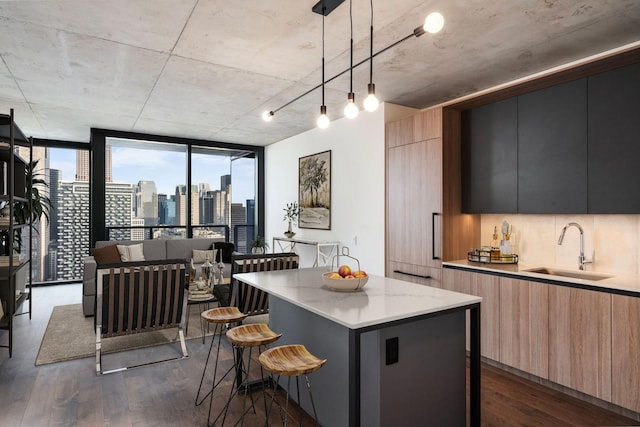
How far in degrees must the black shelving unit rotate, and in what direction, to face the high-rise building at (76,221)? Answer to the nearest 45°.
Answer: approximately 90° to its left

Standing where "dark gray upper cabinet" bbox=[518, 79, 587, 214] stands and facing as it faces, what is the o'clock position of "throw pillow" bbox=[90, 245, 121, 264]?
The throw pillow is roughly at 1 o'clock from the dark gray upper cabinet.

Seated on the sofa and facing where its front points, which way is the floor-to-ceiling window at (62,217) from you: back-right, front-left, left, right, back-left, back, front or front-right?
back-right

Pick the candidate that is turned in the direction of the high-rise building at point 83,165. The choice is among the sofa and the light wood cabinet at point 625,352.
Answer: the light wood cabinet

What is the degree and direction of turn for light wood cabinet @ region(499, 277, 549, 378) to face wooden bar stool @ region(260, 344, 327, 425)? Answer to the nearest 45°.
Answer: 0° — it already faces it

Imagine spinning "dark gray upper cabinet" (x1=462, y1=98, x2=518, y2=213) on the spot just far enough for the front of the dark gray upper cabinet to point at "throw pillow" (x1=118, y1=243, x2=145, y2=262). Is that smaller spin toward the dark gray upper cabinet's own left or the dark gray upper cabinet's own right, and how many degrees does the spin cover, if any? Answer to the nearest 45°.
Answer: approximately 45° to the dark gray upper cabinet's own right
